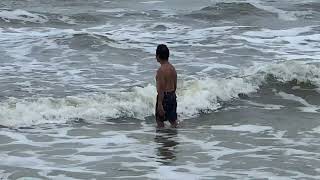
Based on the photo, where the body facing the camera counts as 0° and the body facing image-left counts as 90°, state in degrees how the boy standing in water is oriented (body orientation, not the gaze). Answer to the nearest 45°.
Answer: approximately 135°

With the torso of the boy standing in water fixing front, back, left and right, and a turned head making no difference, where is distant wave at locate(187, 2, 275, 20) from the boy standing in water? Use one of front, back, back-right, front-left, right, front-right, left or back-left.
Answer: front-right
